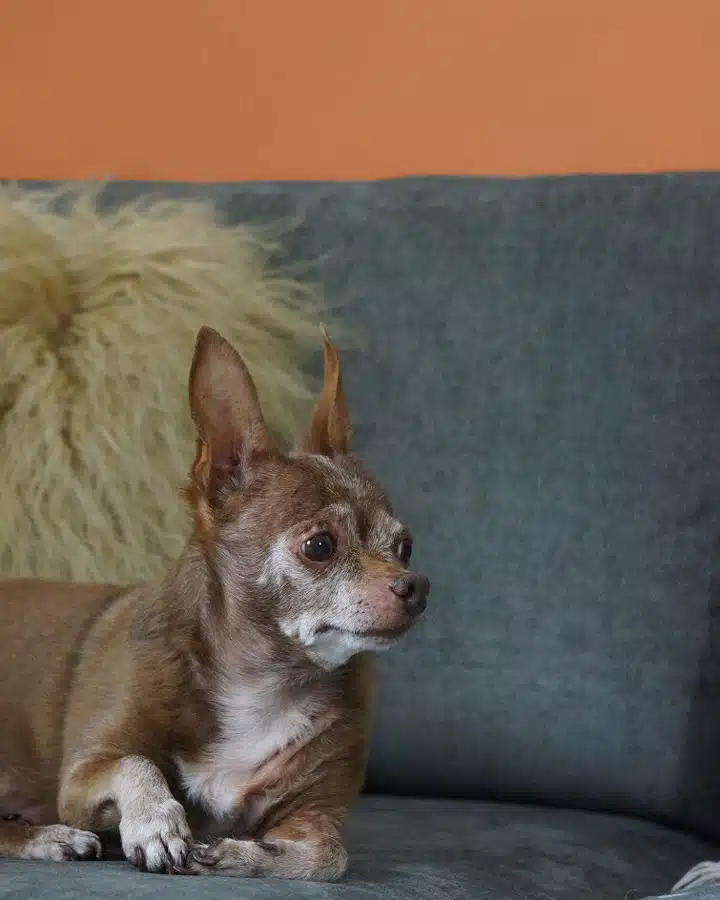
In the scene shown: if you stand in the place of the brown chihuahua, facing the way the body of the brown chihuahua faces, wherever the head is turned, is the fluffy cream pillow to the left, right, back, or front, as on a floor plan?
back

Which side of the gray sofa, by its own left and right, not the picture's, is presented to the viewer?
front

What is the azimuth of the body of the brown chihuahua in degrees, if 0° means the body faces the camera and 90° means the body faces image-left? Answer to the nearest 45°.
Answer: approximately 315°
